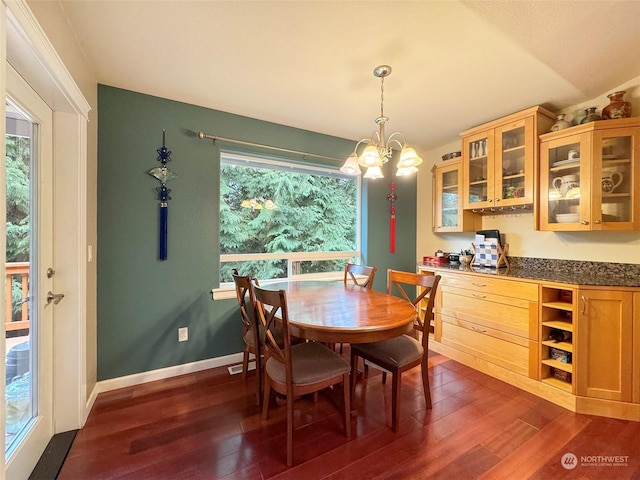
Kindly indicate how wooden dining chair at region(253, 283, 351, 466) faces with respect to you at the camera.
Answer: facing away from the viewer and to the right of the viewer

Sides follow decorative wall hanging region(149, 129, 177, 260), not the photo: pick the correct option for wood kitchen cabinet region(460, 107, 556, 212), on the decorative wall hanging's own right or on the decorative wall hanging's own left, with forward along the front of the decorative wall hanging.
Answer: on the decorative wall hanging's own left

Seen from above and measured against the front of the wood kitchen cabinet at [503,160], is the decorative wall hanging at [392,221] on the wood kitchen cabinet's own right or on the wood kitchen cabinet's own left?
on the wood kitchen cabinet's own right

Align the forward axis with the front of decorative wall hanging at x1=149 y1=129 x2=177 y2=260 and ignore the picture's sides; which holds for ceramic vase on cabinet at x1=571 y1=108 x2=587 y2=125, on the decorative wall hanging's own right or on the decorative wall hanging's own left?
on the decorative wall hanging's own left

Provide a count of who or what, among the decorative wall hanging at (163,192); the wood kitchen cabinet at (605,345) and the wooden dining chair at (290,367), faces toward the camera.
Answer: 2

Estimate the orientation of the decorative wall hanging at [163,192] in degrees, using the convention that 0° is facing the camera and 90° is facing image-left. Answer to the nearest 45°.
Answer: approximately 0°
